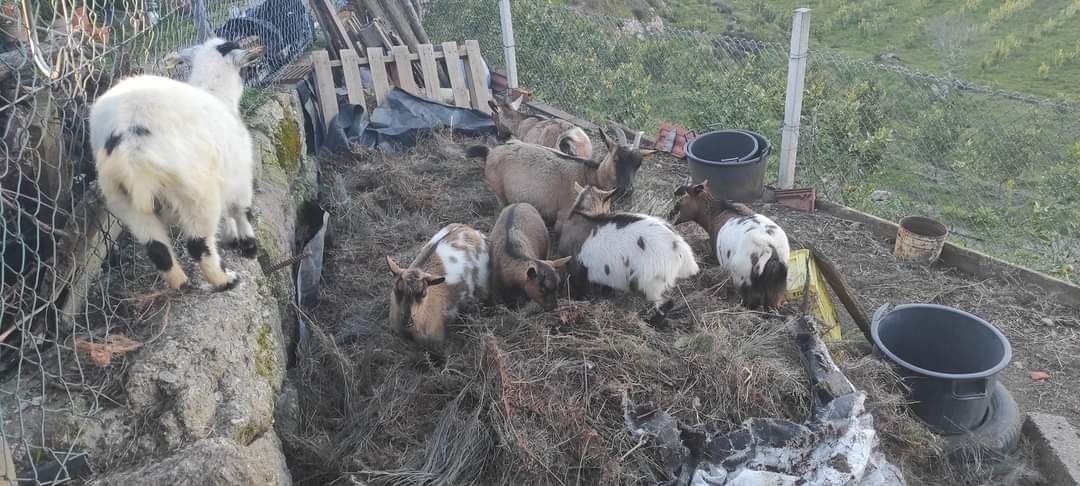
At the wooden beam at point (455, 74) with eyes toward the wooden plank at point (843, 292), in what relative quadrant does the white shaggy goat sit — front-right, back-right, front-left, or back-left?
front-right

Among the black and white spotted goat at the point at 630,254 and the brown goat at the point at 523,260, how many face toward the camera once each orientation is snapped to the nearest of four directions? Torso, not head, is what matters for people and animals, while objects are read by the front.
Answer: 1

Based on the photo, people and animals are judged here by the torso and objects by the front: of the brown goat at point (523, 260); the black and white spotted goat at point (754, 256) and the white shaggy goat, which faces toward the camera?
the brown goat

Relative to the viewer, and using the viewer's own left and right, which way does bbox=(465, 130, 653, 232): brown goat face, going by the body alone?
facing to the right of the viewer

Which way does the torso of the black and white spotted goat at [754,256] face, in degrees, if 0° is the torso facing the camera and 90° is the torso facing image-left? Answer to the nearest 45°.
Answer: approximately 135°

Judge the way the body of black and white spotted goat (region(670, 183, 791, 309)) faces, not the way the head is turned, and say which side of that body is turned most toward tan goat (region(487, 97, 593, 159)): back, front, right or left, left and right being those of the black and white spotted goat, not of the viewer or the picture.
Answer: front

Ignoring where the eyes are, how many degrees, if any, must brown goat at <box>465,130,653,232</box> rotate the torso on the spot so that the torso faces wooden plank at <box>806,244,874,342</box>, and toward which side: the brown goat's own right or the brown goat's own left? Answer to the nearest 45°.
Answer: approximately 45° to the brown goat's own right

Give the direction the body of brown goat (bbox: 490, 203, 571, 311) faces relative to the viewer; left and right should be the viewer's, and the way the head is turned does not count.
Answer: facing the viewer

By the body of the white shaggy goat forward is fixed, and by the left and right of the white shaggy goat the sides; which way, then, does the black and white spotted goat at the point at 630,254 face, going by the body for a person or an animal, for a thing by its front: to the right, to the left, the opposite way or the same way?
to the left

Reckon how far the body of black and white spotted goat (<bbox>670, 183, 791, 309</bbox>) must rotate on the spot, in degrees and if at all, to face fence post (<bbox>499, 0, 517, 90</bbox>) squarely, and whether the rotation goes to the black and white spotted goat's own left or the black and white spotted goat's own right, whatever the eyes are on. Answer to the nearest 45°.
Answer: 0° — it already faces it

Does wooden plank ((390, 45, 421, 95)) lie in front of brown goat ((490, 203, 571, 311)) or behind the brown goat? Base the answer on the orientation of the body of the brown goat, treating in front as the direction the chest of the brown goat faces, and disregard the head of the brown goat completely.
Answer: behind

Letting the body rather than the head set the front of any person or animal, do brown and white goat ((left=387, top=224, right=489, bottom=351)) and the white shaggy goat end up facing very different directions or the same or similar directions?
very different directions

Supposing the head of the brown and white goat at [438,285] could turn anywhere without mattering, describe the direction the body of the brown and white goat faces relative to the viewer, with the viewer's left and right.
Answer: facing the viewer and to the left of the viewer

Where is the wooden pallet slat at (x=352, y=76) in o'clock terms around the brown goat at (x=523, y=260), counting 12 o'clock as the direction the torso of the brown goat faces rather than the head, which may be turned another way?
The wooden pallet slat is roughly at 5 o'clock from the brown goat.

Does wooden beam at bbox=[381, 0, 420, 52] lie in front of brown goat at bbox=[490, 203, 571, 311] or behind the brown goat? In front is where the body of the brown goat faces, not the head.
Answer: behind

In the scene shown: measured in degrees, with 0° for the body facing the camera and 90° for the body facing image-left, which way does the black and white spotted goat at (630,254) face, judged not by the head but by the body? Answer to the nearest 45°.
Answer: approximately 90°

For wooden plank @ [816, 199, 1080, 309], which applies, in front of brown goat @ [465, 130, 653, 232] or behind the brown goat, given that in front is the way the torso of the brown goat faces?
in front
